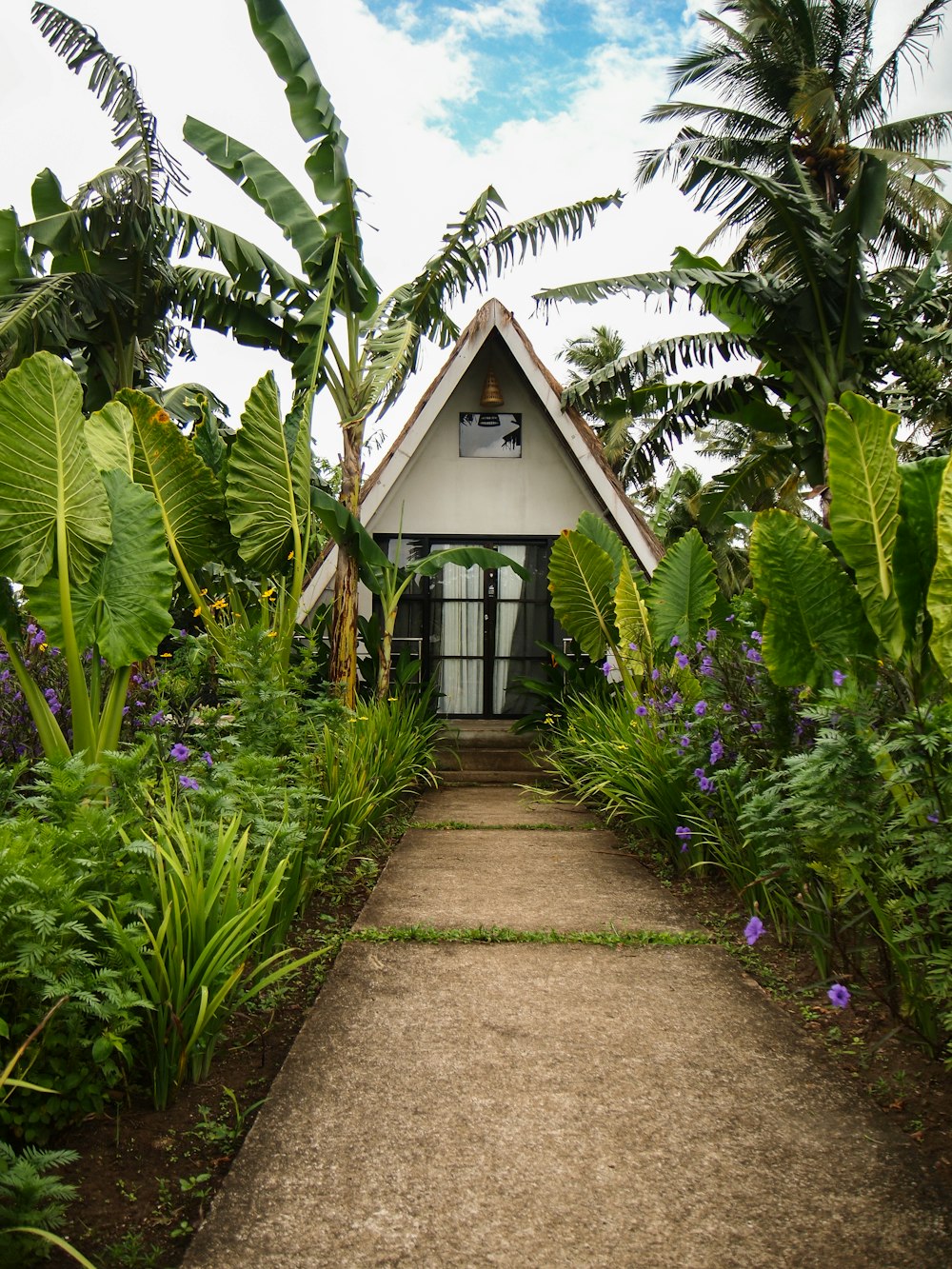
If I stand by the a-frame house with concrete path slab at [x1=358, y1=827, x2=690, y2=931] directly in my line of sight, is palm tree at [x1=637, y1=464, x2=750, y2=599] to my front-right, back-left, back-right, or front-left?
back-left

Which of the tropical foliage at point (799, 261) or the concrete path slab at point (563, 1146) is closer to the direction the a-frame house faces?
the concrete path slab

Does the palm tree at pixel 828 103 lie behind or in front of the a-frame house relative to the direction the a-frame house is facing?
behind

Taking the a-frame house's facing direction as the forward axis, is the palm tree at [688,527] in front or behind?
behind

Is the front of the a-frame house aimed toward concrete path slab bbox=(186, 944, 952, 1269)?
yes

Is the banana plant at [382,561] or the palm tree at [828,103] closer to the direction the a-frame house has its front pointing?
the banana plant

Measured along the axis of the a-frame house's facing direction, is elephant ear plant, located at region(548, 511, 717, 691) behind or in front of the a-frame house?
in front

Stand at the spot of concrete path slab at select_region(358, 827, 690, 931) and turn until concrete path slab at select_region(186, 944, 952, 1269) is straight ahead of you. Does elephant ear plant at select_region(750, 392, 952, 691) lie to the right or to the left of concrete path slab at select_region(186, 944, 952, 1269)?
left

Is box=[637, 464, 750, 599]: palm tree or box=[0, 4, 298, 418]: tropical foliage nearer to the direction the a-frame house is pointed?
the tropical foliage

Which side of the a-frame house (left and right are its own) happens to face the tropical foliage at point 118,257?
right

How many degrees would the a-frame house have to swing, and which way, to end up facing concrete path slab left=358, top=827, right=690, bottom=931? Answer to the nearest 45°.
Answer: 0° — it already faces it

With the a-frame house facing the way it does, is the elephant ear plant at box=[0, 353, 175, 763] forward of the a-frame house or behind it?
forward

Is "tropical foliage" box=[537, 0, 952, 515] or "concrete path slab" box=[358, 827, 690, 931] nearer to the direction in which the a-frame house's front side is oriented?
the concrete path slab

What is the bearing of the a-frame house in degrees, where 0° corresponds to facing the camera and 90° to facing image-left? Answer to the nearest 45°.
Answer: approximately 0°

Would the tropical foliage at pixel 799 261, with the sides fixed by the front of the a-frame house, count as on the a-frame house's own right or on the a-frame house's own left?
on the a-frame house's own left
